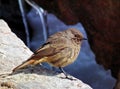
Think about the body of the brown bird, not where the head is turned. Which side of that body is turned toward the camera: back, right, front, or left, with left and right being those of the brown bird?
right

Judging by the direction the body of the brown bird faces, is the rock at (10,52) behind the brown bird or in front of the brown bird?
behind
